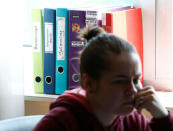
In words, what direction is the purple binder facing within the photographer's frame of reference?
facing the viewer

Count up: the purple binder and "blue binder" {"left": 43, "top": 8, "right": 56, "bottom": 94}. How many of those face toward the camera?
2

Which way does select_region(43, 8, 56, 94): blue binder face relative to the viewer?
toward the camera

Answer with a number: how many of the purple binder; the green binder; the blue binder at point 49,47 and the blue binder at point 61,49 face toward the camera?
4

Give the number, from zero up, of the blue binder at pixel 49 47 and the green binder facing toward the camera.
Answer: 2
